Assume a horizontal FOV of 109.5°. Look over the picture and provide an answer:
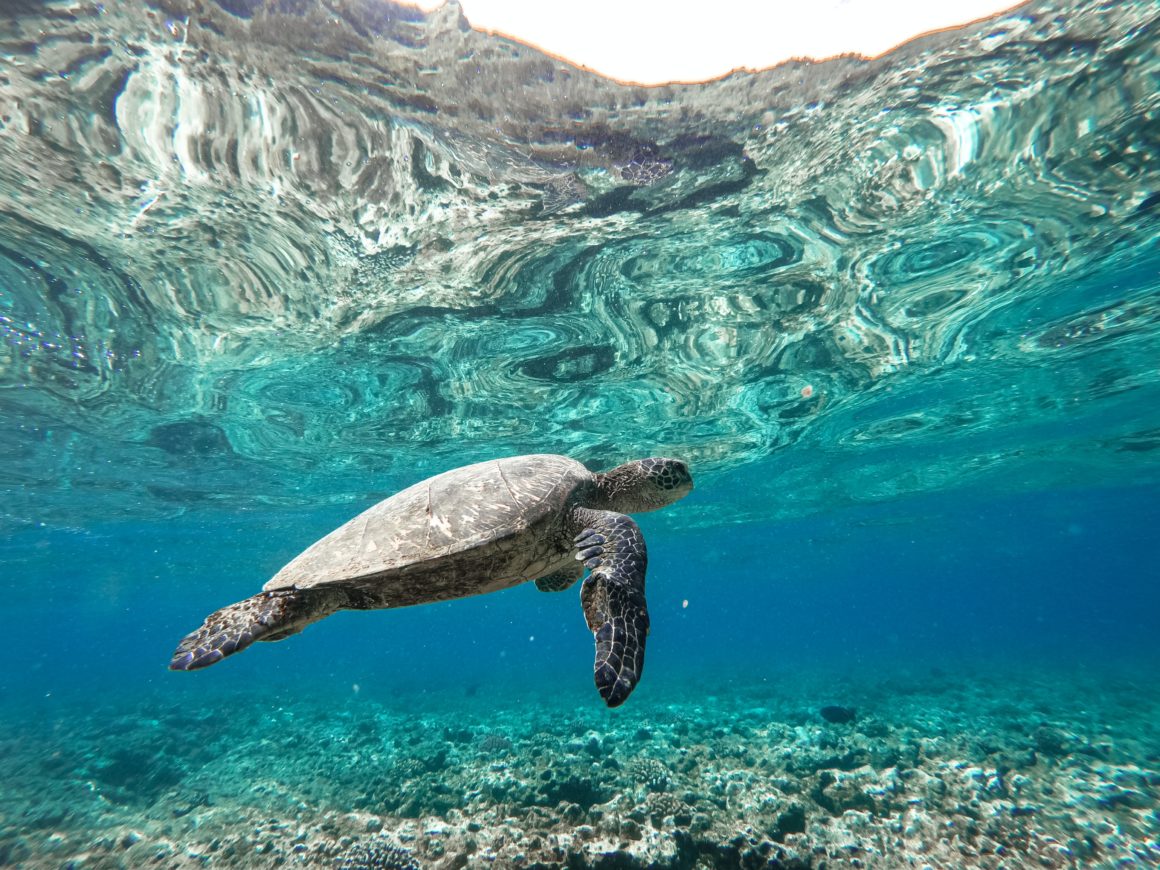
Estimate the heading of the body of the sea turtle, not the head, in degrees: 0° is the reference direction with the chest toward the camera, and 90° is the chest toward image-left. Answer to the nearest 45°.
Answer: approximately 270°
